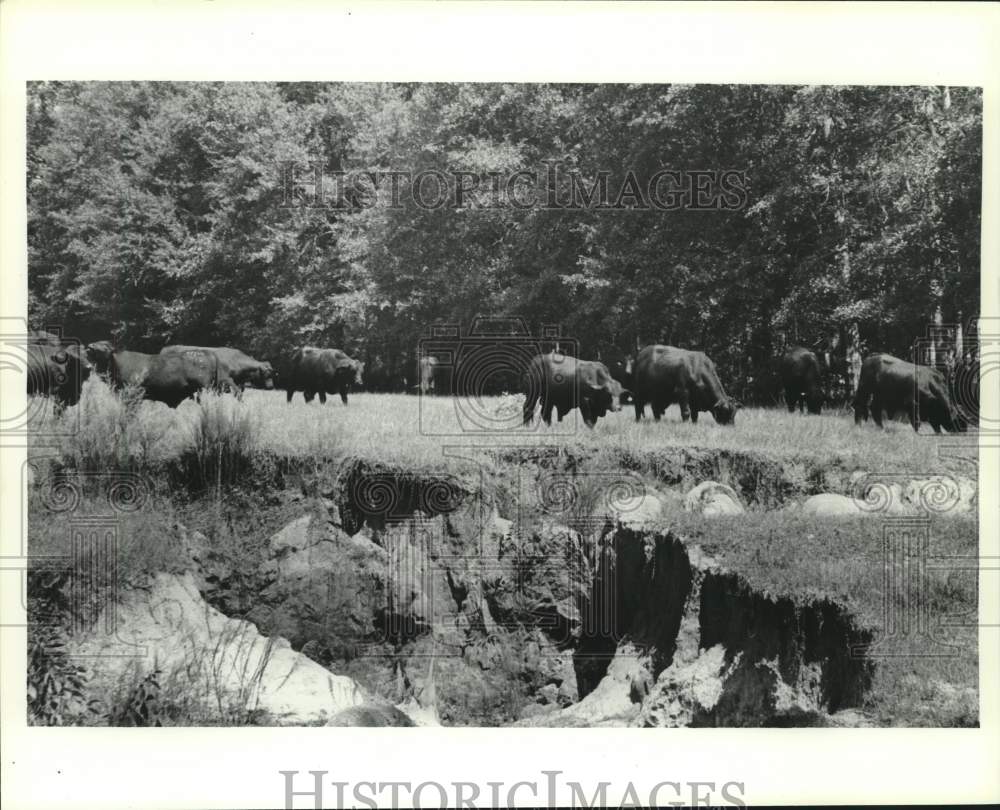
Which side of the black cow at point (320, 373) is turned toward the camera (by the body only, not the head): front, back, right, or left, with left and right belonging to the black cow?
right

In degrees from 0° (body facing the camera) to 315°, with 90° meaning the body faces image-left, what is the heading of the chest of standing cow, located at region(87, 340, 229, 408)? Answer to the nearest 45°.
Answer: approximately 90°

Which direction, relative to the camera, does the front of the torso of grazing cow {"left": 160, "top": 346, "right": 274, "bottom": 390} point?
to the viewer's right

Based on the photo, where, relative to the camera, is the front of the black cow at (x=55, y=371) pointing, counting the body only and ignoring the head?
to the viewer's right

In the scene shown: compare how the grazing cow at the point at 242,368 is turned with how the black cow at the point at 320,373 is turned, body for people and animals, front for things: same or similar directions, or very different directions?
same or similar directions

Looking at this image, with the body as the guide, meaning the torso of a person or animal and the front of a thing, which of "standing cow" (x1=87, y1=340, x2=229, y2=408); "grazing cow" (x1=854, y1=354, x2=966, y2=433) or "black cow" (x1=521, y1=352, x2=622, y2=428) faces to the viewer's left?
"standing cow" (x1=87, y1=340, x2=229, y2=408)

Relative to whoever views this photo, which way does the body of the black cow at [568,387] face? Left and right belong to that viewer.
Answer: facing to the right of the viewer

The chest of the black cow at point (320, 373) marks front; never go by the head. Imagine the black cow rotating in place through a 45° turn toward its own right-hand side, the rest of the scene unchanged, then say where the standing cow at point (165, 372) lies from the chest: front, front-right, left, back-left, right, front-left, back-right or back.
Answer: back-right

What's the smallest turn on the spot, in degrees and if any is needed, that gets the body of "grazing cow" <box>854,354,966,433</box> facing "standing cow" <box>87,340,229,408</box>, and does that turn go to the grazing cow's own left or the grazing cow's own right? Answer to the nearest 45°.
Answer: approximately 180°

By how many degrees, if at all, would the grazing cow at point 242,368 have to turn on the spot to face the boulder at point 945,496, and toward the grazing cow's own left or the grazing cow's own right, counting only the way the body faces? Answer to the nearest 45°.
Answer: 0° — it already faces it

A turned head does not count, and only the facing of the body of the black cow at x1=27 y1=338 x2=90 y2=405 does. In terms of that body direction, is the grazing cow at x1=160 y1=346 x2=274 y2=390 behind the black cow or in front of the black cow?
in front
